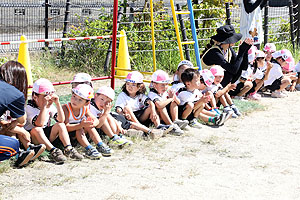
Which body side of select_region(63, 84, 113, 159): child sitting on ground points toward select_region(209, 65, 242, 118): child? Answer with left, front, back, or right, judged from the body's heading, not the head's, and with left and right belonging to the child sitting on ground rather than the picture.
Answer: left

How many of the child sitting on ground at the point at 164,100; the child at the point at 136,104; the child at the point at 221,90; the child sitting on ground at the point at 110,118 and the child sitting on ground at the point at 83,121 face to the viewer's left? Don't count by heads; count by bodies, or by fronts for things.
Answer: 0

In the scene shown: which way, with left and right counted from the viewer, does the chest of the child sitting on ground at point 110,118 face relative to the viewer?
facing the viewer and to the right of the viewer

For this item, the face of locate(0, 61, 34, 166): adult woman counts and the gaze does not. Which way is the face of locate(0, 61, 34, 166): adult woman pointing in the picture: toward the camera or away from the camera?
away from the camera

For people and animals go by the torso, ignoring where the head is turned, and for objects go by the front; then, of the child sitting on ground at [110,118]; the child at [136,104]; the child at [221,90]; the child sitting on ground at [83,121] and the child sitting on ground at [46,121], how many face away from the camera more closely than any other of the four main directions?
0

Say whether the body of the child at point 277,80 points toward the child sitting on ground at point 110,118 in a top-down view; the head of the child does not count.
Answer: no

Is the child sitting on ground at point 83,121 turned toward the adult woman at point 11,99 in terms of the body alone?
no

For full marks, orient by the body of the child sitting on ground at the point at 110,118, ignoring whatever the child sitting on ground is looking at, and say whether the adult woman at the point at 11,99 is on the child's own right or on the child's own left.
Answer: on the child's own right

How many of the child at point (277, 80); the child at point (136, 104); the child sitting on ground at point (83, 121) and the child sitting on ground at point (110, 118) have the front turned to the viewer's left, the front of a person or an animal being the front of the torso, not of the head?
0

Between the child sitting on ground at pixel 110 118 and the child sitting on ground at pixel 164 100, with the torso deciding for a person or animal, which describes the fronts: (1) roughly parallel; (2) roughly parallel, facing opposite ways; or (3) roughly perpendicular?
roughly parallel

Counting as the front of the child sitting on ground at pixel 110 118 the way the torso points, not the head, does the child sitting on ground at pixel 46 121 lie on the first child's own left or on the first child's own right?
on the first child's own right

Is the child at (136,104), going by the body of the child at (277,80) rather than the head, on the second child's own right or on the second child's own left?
on the second child's own right

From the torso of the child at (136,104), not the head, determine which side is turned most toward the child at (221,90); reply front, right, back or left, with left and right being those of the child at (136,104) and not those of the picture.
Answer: left

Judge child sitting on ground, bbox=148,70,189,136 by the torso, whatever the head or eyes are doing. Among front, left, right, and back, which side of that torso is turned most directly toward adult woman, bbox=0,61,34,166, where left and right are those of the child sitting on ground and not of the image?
right

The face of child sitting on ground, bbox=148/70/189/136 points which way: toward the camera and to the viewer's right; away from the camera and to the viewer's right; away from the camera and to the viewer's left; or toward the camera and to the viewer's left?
toward the camera and to the viewer's right

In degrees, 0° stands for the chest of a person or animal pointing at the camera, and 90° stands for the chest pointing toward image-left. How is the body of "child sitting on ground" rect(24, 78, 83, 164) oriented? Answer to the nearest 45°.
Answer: approximately 315°

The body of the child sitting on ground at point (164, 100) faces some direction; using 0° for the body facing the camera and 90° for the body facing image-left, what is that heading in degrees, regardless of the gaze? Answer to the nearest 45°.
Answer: approximately 315°

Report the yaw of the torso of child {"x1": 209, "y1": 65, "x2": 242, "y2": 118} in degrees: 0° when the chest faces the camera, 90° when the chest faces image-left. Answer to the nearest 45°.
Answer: approximately 315°

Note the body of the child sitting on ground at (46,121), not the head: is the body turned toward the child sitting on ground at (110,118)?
no
